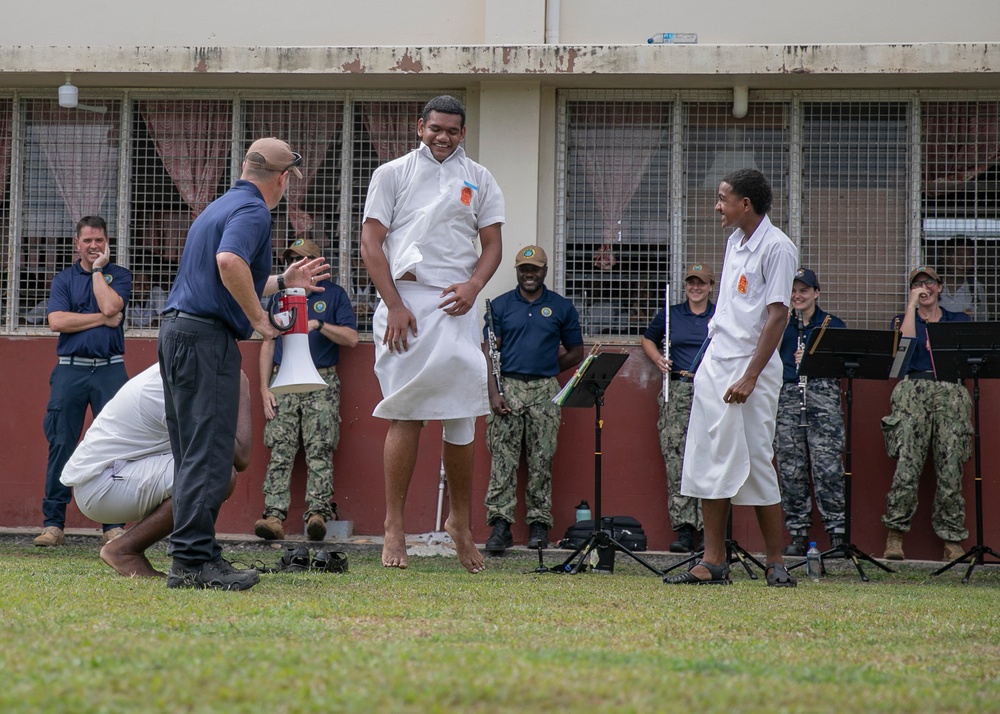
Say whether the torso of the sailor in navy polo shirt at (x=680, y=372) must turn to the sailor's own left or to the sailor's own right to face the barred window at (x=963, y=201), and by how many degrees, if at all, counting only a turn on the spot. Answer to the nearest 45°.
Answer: approximately 90° to the sailor's own left

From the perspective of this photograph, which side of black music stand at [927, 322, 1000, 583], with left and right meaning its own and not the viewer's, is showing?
back

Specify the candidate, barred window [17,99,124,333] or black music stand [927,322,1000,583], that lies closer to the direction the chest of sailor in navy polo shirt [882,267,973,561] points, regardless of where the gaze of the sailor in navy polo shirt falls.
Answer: the black music stand

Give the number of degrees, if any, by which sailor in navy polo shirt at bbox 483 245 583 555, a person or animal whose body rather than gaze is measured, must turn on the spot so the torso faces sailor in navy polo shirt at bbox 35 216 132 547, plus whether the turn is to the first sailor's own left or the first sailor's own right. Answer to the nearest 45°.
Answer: approximately 90° to the first sailor's own right

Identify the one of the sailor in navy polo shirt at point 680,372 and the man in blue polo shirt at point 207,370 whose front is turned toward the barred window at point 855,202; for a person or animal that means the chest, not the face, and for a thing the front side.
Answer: the man in blue polo shirt

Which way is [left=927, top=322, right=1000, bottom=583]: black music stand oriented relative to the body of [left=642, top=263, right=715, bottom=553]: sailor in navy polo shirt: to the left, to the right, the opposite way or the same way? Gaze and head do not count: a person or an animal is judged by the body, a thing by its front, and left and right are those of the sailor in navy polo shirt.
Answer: the opposite way

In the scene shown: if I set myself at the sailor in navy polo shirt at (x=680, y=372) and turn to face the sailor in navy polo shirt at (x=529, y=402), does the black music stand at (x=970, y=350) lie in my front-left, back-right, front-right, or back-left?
back-left

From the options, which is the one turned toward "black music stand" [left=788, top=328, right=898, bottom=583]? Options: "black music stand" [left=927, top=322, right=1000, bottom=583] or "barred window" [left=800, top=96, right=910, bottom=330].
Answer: the barred window

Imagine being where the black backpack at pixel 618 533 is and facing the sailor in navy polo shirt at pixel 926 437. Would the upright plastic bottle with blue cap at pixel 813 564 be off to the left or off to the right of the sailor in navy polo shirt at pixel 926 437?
right

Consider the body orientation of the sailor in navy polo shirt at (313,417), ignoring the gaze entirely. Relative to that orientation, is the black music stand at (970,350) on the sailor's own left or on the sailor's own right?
on the sailor's own left

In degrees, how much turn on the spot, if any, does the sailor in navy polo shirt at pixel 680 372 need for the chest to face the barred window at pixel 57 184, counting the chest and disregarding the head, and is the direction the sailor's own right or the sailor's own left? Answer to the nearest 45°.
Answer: approximately 90° to the sailor's own right
